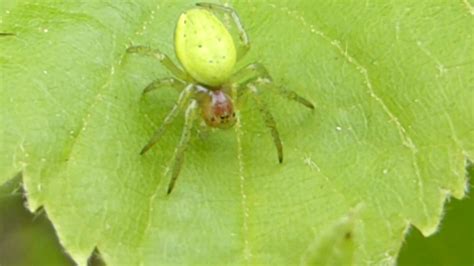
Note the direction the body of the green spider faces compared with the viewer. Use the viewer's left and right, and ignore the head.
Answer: facing the viewer
